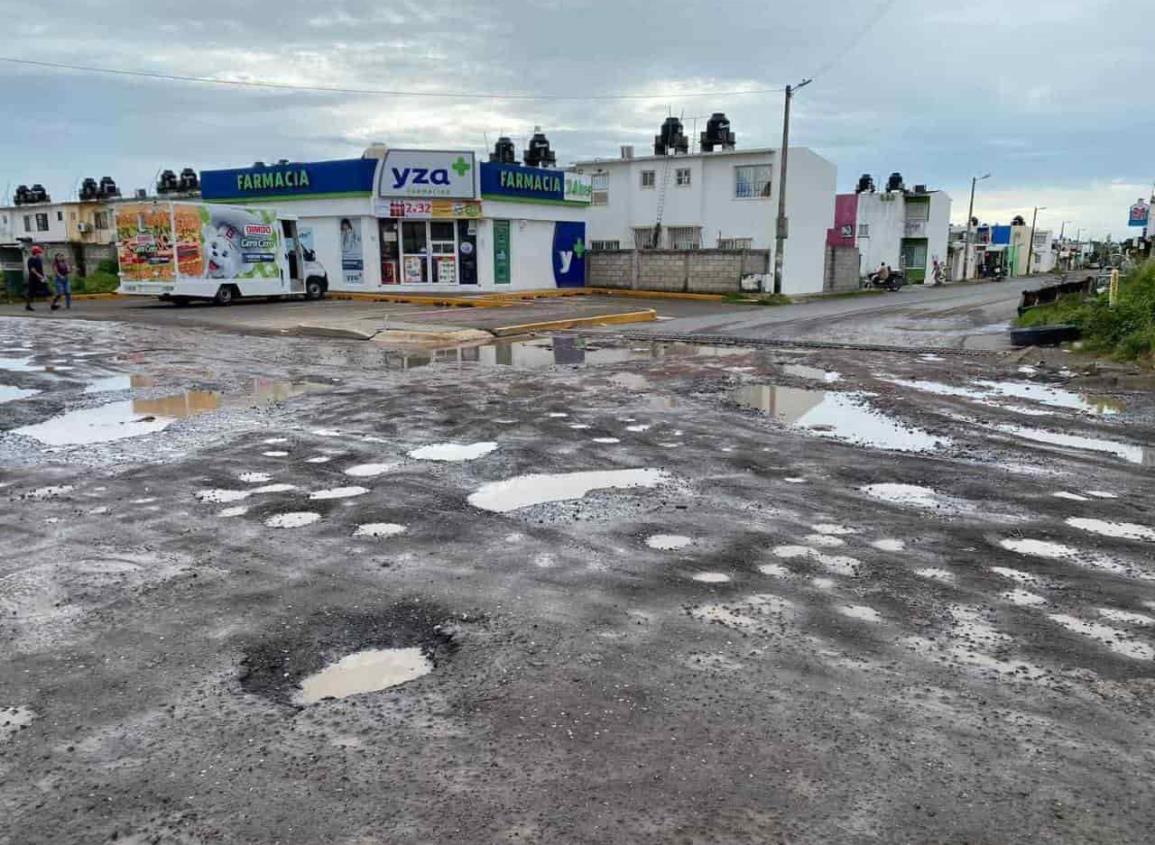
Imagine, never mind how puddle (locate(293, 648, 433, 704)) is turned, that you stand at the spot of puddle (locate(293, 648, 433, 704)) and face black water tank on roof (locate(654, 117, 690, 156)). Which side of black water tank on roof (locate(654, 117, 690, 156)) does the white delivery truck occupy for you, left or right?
left

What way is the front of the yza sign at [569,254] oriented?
toward the camera

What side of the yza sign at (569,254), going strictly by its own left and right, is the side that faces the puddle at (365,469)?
front

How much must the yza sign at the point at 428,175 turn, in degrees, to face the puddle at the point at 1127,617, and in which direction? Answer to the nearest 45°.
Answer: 0° — it already faces it

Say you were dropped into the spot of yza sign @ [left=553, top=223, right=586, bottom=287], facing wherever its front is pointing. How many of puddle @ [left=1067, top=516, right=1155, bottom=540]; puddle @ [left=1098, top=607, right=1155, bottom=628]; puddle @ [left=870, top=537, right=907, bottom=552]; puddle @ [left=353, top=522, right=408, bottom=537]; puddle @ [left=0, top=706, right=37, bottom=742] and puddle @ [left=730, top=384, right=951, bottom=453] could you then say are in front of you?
6

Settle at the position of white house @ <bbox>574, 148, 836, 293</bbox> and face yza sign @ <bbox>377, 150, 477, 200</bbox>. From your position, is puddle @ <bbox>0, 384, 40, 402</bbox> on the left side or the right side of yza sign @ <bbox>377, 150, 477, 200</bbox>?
left

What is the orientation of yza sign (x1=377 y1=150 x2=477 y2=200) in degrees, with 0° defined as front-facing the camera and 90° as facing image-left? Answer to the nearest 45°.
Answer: approximately 0°

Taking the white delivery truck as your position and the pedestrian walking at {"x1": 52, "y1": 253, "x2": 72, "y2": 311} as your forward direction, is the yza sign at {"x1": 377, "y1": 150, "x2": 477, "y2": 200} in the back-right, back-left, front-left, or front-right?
back-right

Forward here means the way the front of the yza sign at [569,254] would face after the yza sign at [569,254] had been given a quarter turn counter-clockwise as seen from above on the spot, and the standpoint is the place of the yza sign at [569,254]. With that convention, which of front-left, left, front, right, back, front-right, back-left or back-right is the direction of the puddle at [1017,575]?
right

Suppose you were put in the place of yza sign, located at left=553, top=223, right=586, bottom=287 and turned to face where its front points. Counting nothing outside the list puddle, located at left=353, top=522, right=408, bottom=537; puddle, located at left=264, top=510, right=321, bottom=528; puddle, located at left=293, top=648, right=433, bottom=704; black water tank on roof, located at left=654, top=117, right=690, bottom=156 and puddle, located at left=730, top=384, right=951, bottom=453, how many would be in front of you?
4

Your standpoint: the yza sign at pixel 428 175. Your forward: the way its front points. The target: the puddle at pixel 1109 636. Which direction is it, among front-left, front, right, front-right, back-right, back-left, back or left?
front

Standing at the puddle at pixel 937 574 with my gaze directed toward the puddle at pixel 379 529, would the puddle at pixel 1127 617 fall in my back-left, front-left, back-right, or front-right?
back-left

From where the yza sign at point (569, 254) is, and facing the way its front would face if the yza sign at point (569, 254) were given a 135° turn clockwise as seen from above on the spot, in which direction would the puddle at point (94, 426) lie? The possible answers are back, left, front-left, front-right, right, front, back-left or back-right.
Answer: back-left

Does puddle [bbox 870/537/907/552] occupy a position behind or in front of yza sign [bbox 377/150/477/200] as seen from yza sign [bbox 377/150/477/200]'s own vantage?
in front

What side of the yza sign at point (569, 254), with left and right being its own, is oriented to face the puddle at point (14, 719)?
front

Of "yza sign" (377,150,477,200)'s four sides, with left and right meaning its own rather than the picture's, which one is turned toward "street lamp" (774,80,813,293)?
left

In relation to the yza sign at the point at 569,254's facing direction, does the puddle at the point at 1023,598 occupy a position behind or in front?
in front

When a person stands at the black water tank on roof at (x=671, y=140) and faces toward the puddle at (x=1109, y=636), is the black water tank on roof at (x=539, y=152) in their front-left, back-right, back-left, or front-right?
back-right

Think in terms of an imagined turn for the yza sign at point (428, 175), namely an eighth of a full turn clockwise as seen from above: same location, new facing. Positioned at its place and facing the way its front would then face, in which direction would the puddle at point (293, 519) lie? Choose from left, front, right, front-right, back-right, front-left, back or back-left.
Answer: front-left
